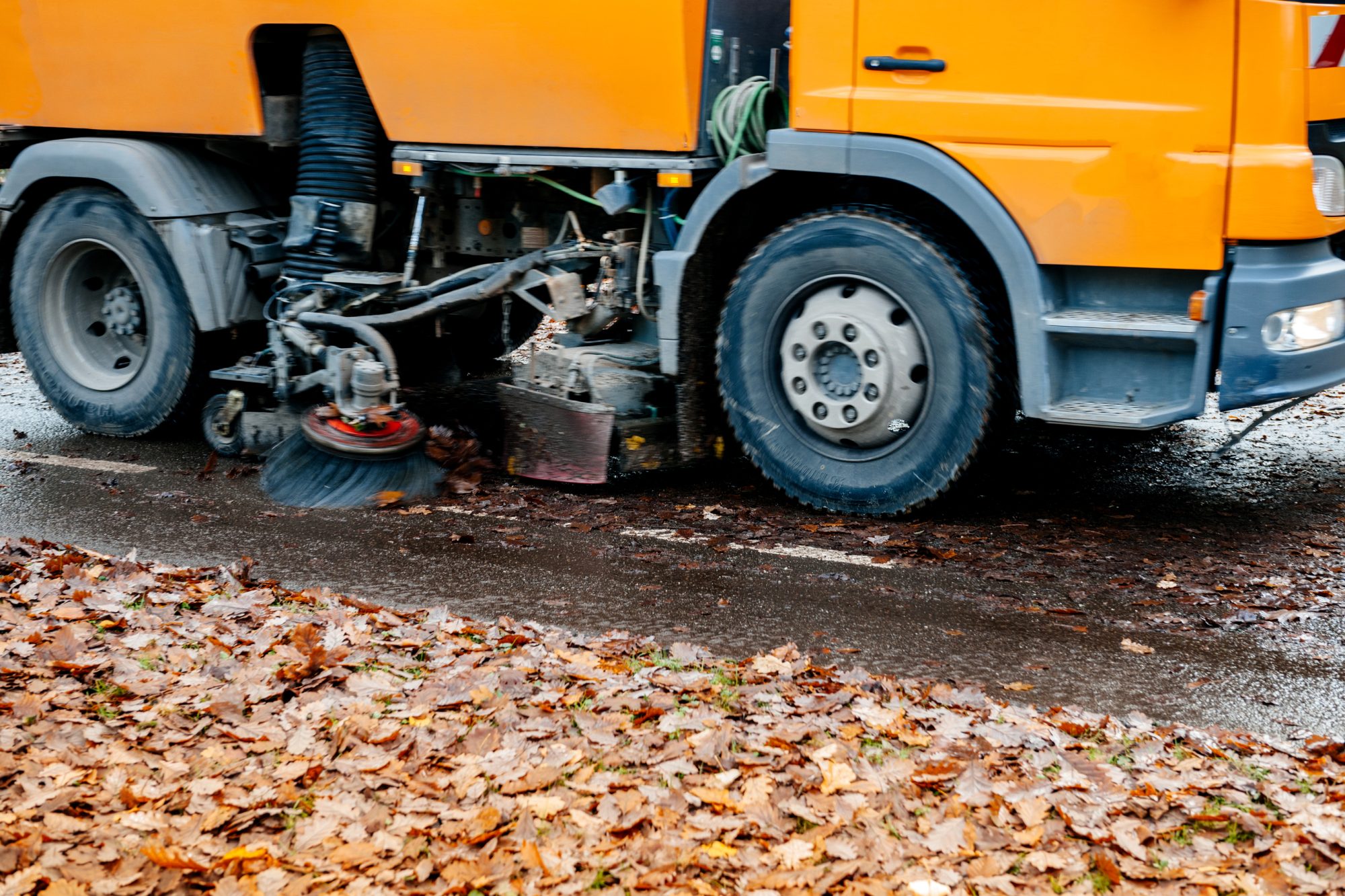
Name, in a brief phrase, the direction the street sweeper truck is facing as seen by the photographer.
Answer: facing the viewer and to the right of the viewer
